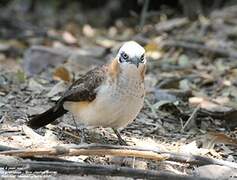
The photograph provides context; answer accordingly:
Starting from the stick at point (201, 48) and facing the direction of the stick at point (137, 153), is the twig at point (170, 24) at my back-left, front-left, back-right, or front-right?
back-right

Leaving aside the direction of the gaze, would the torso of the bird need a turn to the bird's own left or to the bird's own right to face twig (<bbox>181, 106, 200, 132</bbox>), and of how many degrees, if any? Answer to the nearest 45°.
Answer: approximately 90° to the bird's own left

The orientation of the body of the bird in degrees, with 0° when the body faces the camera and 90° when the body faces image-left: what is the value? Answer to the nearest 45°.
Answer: approximately 315°

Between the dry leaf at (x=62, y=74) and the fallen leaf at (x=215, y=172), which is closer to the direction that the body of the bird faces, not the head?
the fallen leaf

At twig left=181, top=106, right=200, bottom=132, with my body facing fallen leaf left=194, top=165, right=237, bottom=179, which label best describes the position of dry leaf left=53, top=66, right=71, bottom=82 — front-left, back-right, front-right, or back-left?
back-right

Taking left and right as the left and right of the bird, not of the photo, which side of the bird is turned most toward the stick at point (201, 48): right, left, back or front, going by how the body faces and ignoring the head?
left
